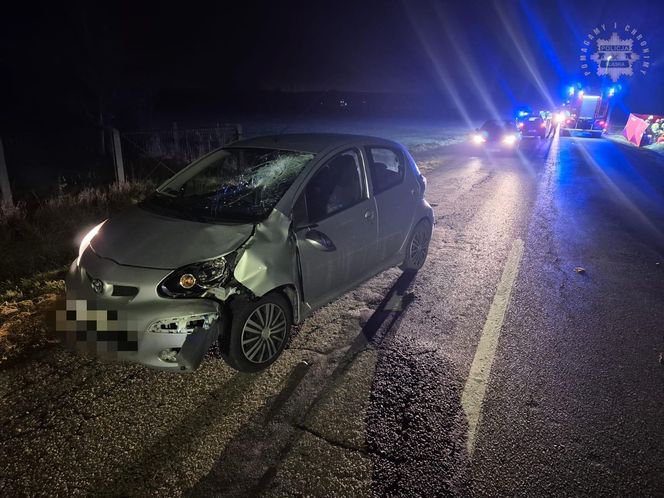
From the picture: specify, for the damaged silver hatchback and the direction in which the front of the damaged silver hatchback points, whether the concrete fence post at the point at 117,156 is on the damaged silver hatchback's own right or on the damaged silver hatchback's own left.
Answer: on the damaged silver hatchback's own right

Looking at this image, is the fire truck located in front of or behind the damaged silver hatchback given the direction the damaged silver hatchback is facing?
behind

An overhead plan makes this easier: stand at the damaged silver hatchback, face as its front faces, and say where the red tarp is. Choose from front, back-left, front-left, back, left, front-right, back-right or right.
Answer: back

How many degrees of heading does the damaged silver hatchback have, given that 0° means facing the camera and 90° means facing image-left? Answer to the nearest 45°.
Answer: approximately 45°

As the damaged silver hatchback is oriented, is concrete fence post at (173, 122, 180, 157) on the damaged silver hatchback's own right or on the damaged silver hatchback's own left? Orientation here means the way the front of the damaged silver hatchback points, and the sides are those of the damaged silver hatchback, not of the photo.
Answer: on the damaged silver hatchback's own right
